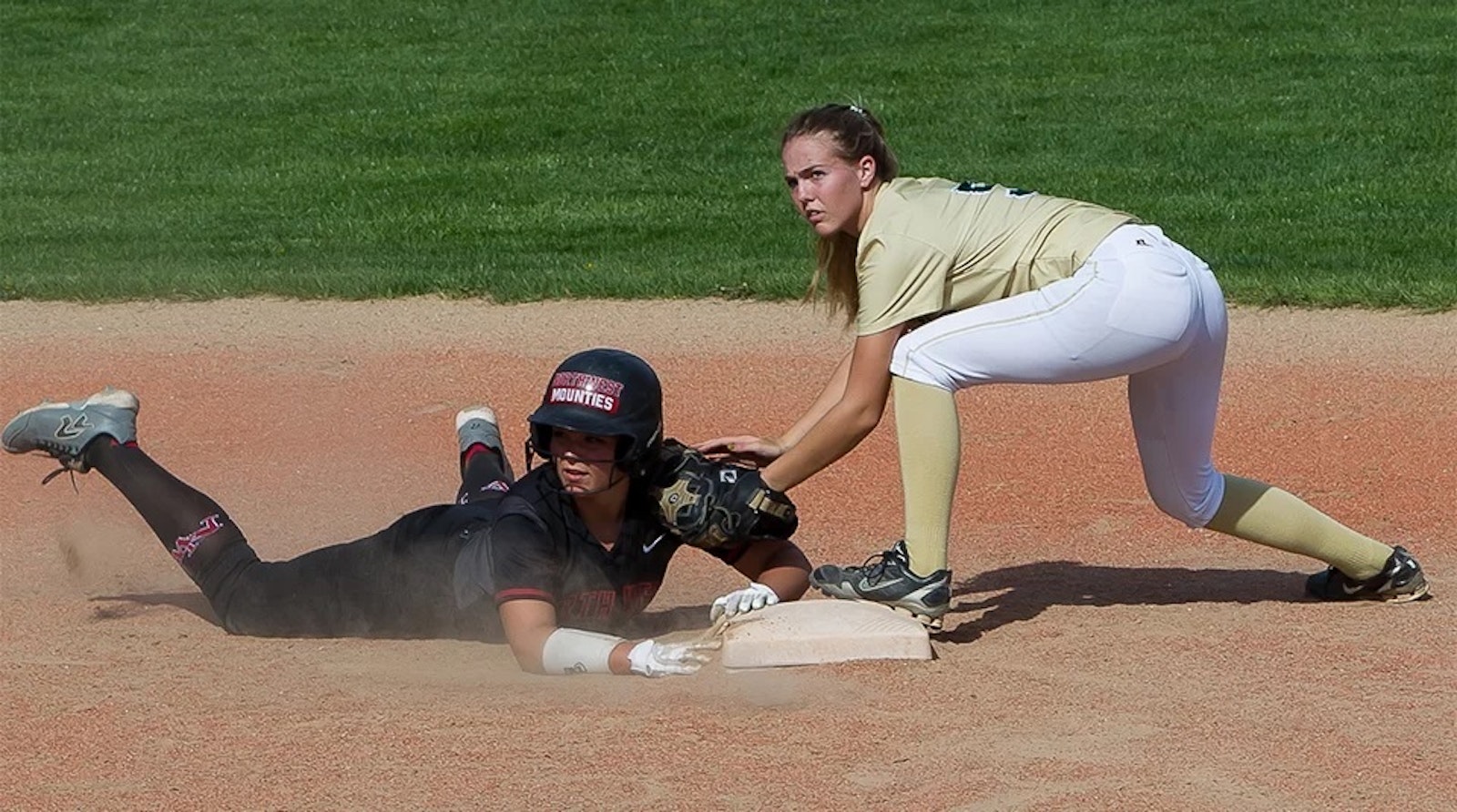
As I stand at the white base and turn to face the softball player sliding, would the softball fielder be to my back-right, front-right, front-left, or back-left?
back-right

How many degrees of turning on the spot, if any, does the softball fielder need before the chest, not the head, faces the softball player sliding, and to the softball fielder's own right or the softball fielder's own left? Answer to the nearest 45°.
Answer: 0° — they already face them

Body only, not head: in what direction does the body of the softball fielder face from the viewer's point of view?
to the viewer's left
